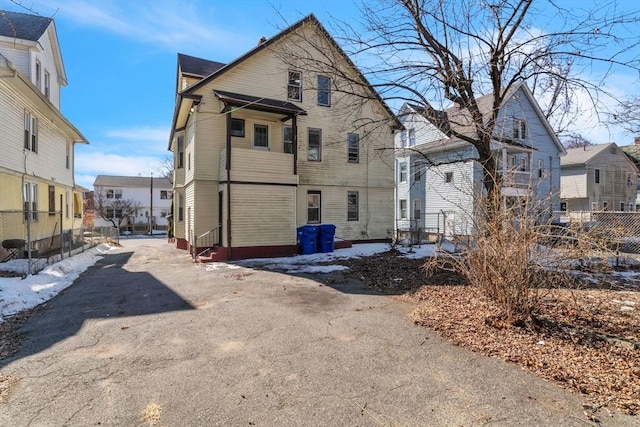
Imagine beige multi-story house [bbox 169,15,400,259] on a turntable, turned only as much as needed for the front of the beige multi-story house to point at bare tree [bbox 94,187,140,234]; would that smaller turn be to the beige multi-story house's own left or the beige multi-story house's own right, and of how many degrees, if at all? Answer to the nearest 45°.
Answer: approximately 45° to the beige multi-story house's own left

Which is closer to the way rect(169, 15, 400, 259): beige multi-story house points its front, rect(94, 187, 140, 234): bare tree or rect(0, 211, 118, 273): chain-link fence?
the bare tree

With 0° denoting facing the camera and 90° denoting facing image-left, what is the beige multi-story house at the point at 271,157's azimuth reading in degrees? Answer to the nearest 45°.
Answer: approximately 180°

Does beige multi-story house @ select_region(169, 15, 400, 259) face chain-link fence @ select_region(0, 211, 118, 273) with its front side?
no

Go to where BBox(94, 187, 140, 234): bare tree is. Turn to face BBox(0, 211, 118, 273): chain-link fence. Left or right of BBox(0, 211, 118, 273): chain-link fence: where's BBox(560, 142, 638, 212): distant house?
left

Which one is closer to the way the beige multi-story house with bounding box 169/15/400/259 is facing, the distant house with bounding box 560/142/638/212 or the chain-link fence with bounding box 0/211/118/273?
the distant house
